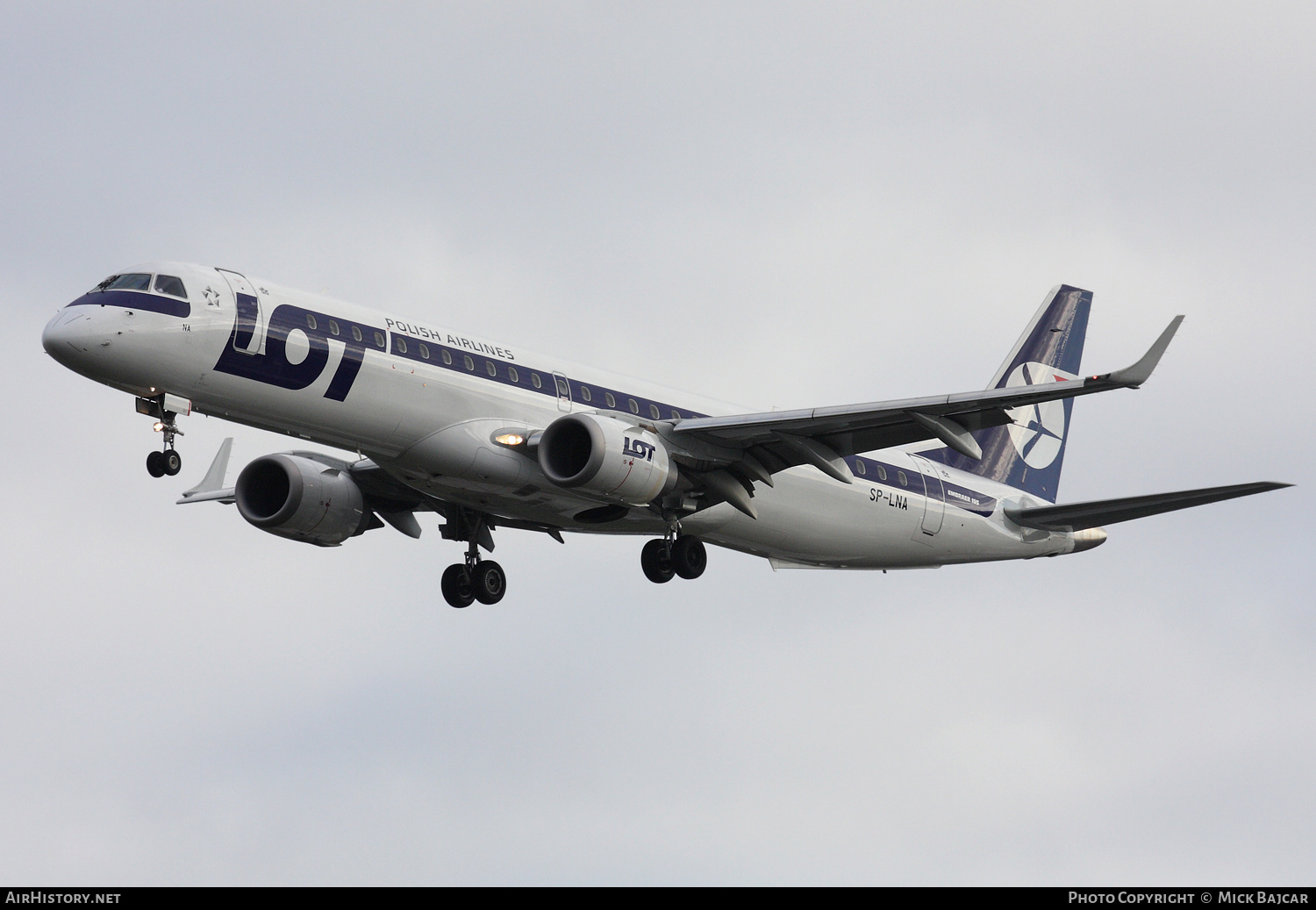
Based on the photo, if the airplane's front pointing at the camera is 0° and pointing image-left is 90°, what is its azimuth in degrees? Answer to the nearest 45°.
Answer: approximately 45°
